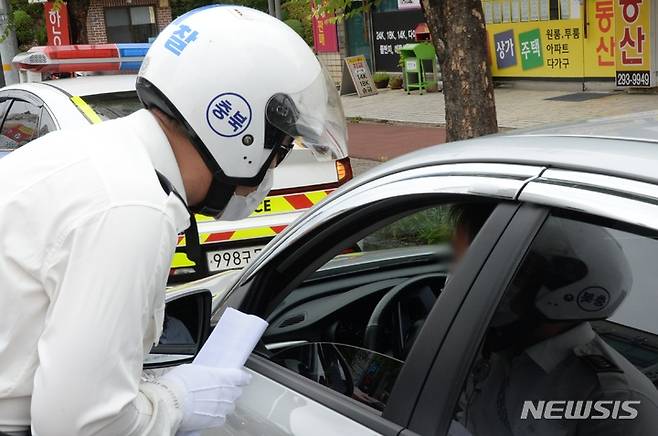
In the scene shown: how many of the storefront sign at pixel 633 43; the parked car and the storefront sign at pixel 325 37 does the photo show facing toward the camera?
2

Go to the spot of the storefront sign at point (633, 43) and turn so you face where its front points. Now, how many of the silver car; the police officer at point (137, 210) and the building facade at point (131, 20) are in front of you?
2

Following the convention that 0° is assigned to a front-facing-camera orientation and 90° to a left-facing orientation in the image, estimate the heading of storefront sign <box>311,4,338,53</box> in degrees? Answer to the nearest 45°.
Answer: approximately 0°

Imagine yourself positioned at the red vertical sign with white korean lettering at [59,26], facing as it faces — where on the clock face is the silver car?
The silver car is roughly at 12 o'clock from the red vertical sign with white korean lettering.

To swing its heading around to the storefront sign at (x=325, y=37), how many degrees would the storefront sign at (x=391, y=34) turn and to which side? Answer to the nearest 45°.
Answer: approximately 135° to its right

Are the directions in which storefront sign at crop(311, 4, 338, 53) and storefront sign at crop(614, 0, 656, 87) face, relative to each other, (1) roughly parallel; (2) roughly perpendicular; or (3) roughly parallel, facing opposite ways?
roughly parallel

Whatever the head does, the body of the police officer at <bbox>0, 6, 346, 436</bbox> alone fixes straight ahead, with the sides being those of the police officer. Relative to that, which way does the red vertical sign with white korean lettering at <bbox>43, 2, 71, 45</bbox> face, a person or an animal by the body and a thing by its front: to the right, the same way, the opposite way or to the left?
to the right

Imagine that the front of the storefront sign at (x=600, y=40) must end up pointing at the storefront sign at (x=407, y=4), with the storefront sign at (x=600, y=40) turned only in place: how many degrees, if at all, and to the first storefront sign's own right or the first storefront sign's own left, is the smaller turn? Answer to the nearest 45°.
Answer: approximately 135° to the first storefront sign's own right

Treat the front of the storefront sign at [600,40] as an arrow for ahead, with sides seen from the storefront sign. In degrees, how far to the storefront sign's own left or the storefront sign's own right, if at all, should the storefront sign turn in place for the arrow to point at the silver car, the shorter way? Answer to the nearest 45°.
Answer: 0° — it already faces it

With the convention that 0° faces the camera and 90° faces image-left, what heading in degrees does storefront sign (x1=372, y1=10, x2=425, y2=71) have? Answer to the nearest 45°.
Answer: approximately 0°

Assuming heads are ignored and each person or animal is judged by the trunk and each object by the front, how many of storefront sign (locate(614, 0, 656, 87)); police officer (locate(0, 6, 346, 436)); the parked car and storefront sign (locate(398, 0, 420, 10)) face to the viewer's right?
1

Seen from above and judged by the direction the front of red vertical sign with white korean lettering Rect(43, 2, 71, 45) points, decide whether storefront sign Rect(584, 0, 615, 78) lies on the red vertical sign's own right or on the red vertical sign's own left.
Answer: on the red vertical sign's own left

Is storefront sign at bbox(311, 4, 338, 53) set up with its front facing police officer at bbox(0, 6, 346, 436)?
yes

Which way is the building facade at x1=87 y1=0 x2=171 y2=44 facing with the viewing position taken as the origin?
facing the viewer

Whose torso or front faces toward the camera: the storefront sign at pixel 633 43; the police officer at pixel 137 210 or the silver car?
the storefront sign

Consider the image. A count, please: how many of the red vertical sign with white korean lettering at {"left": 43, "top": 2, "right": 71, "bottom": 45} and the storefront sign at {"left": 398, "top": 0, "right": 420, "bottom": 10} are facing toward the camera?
2

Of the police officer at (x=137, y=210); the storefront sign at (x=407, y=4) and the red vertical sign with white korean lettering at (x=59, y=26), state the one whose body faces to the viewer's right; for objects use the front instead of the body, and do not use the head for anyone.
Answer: the police officer

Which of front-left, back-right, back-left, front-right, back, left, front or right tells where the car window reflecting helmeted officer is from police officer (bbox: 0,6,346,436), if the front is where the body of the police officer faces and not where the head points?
front
